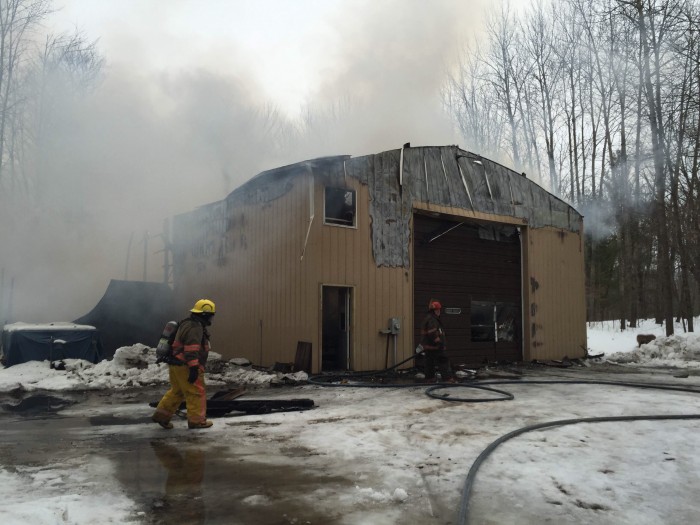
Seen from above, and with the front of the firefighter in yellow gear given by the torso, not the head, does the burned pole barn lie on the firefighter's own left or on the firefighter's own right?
on the firefighter's own left

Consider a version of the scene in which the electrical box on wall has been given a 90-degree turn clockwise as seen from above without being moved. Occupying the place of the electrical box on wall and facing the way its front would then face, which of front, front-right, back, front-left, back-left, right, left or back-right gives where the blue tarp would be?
front-right

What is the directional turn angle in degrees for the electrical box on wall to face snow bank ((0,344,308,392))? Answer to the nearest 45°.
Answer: approximately 135° to its right

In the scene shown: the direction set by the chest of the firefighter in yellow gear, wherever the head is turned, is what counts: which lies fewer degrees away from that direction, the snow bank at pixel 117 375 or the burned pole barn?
the burned pole barn

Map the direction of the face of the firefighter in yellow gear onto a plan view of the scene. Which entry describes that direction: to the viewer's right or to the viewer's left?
to the viewer's right

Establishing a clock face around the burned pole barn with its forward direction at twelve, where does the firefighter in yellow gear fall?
The firefighter in yellow gear is roughly at 2 o'clock from the burned pole barn.

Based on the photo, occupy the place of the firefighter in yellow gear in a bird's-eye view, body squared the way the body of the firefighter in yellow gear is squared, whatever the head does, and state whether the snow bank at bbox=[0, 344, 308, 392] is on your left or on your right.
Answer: on your left

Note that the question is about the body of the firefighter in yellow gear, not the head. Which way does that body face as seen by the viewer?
to the viewer's right
